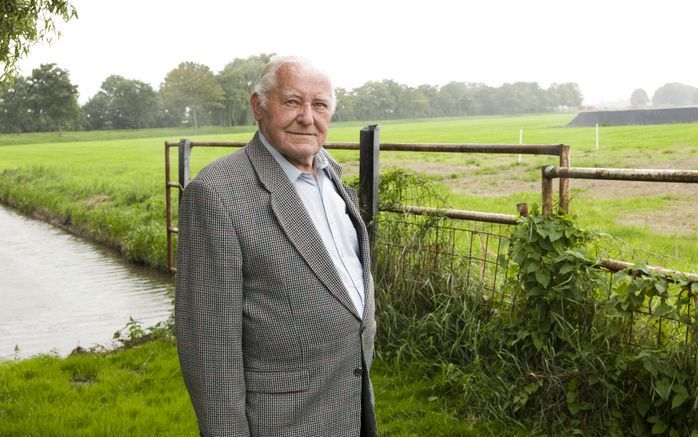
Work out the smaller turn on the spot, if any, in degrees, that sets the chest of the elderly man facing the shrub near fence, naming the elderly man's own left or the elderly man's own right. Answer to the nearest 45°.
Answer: approximately 90° to the elderly man's own left

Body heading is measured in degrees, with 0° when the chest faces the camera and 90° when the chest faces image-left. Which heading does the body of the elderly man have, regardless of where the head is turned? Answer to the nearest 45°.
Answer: approximately 315°
